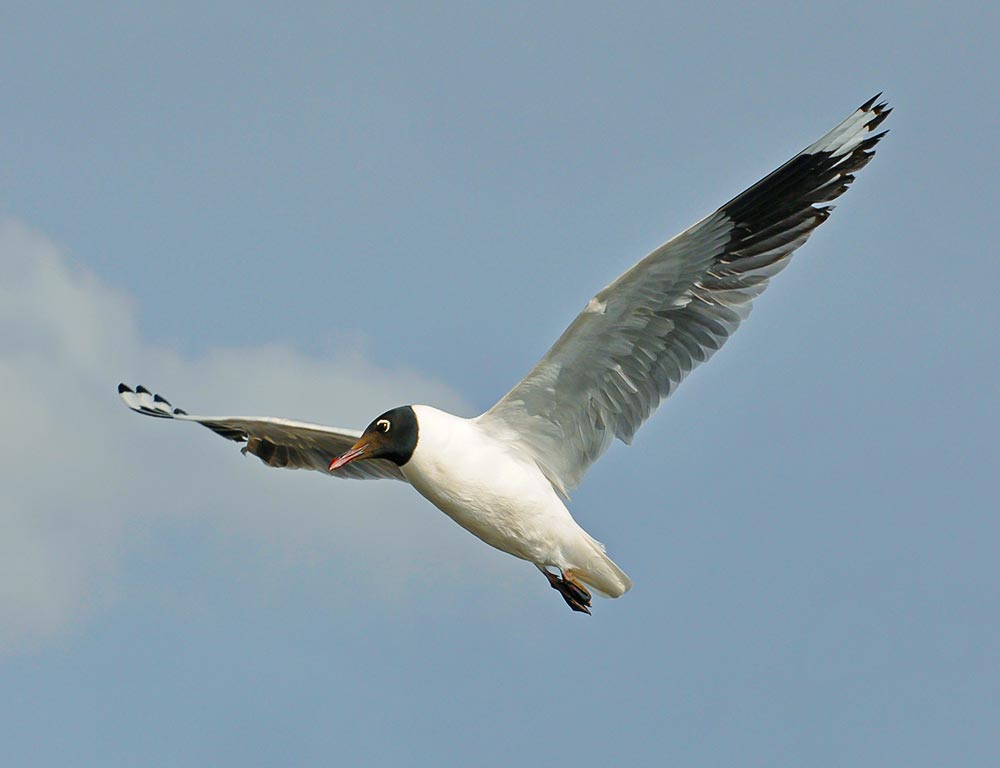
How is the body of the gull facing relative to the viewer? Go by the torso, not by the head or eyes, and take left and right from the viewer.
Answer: facing the viewer and to the left of the viewer
